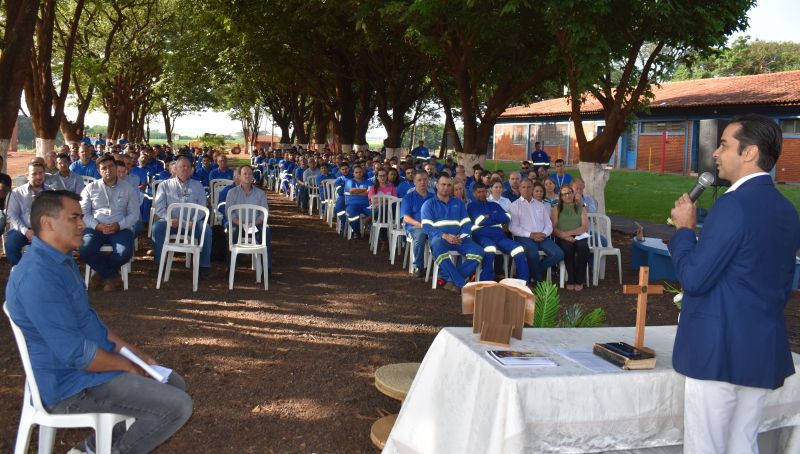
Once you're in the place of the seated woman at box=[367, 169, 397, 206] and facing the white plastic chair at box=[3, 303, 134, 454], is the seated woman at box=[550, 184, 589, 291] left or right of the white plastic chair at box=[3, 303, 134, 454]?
left

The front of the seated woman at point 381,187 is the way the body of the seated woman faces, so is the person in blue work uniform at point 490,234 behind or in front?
in front

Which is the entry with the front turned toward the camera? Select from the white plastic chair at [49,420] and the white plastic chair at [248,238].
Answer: the white plastic chair at [248,238]

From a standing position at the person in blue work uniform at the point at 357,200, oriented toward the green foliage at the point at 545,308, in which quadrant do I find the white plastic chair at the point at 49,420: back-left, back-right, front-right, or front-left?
front-right

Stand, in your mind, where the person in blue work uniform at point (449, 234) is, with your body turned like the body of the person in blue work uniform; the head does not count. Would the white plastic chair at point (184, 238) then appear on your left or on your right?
on your right

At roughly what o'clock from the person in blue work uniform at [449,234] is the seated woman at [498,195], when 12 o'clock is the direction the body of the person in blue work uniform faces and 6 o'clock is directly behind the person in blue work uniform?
The seated woman is roughly at 7 o'clock from the person in blue work uniform.

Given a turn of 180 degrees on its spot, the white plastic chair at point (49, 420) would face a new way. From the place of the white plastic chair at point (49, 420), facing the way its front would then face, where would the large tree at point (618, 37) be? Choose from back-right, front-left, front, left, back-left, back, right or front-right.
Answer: back-right

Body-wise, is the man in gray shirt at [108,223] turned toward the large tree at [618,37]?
no

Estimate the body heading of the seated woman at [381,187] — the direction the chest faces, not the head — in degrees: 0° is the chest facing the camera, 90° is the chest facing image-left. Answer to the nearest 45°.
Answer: approximately 0°

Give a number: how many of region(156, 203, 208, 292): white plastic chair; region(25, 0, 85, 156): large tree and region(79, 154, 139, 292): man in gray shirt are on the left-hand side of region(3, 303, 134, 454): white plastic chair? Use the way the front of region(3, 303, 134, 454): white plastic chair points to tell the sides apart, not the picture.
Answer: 3

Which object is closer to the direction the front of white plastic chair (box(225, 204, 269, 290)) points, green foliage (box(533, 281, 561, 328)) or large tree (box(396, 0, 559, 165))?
the green foliage

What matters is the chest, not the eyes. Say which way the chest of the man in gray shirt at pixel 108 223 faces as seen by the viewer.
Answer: toward the camera

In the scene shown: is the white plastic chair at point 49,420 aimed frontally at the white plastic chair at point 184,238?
no

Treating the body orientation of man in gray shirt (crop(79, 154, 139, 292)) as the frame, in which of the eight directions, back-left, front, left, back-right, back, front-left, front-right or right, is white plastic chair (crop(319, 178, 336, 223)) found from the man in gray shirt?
back-left

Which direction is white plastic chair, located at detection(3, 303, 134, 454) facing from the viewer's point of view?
to the viewer's right

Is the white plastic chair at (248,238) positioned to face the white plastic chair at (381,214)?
no

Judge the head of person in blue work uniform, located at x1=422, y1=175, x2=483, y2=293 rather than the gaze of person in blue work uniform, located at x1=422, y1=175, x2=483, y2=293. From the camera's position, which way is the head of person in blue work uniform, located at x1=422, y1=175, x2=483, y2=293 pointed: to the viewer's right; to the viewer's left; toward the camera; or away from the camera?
toward the camera

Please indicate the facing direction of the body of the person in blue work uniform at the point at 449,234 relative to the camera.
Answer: toward the camera

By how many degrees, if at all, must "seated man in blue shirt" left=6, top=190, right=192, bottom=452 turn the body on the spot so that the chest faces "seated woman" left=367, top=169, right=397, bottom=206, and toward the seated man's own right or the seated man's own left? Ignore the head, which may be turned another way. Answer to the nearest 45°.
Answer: approximately 45° to the seated man's own left

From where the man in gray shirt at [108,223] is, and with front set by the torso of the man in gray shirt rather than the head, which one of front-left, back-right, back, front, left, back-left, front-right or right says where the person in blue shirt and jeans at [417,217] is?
left
